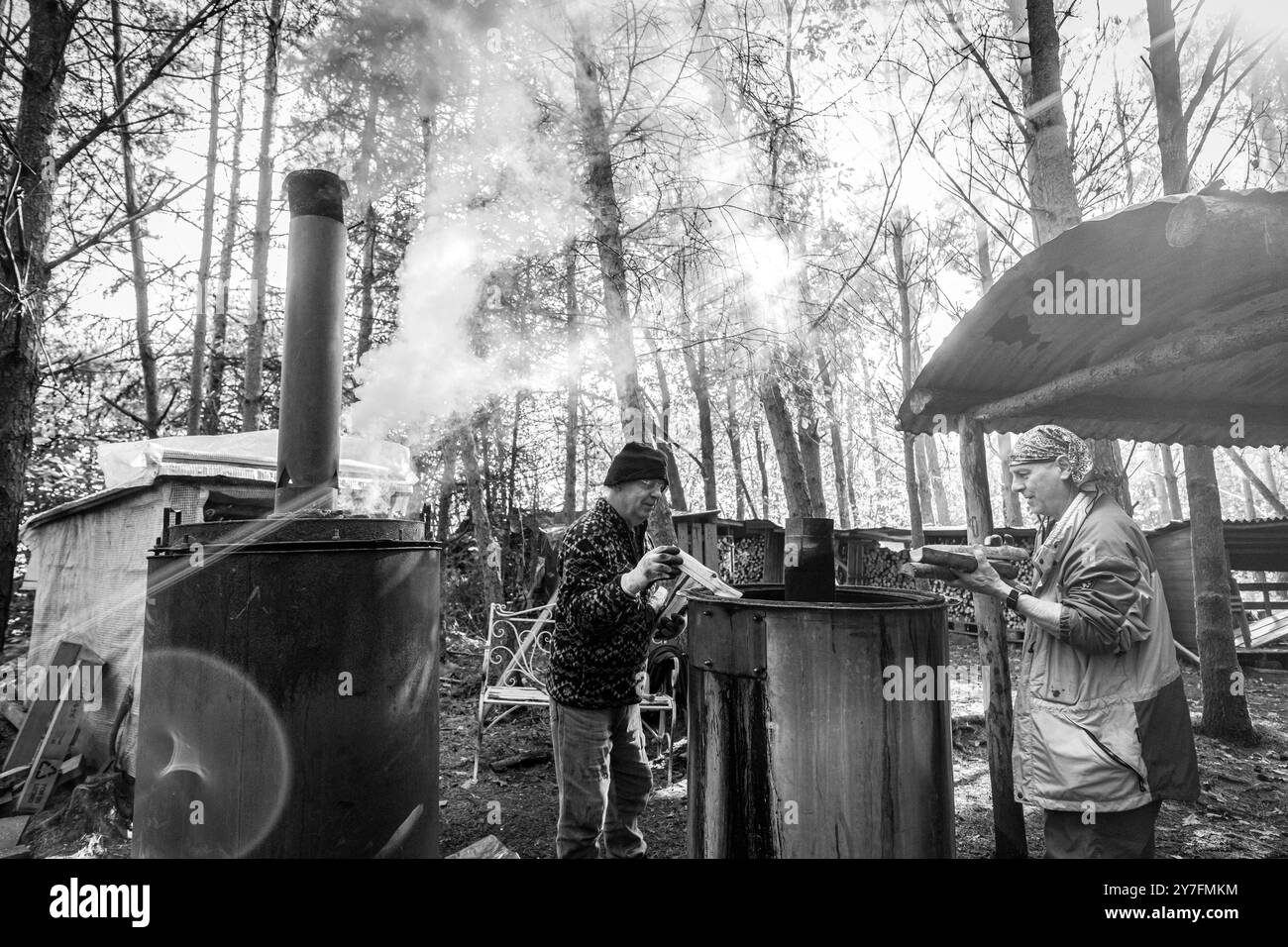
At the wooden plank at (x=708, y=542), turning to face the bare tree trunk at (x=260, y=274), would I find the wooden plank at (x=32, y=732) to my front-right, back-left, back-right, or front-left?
front-left

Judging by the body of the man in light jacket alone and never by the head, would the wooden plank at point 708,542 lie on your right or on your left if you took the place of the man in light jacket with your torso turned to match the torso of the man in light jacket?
on your right

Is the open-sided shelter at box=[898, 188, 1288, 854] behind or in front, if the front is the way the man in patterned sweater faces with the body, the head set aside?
in front

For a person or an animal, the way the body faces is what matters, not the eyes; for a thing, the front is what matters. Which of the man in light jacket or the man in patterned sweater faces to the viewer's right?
the man in patterned sweater

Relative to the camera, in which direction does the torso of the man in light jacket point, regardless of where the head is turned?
to the viewer's left

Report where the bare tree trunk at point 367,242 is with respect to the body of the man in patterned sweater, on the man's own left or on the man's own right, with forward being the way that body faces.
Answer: on the man's own left

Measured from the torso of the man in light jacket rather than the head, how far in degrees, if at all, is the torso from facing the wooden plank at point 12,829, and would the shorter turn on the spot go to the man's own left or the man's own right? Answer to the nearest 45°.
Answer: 0° — they already face it

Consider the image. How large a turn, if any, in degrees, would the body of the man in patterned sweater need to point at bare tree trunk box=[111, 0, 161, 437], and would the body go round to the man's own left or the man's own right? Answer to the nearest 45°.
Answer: approximately 135° to the man's own left

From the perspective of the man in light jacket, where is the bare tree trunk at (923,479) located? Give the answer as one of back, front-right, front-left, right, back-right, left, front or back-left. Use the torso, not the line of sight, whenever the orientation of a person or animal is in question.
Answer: right

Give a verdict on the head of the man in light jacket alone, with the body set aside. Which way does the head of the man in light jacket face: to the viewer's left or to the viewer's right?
to the viewer's left

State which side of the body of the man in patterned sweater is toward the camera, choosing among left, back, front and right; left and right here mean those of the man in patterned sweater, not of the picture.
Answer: right
